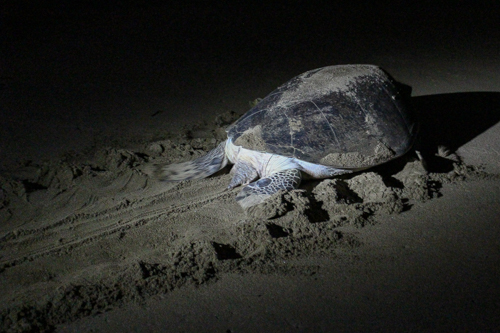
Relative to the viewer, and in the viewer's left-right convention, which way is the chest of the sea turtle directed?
facing away from the viewer and to the right of the viewer
